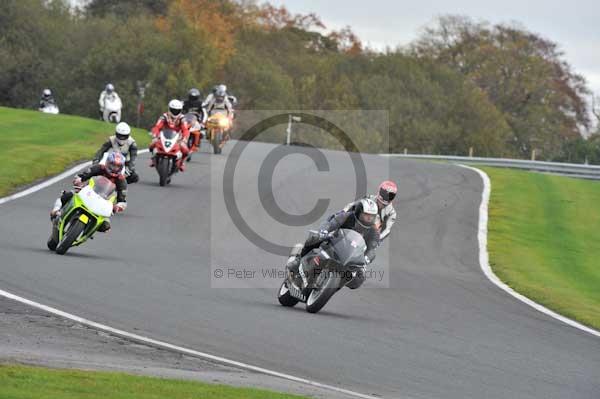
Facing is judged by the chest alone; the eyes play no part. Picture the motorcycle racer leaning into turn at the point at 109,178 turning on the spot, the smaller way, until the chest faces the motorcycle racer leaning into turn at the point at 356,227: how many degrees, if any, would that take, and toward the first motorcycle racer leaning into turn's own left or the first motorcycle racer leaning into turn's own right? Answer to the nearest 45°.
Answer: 0° — they already face them

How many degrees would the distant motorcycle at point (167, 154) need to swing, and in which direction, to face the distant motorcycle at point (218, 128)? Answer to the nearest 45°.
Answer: approximately 180°

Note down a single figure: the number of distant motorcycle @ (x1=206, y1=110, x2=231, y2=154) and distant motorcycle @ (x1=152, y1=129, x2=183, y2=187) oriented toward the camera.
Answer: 2

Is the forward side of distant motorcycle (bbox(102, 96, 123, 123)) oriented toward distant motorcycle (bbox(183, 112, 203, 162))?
yes

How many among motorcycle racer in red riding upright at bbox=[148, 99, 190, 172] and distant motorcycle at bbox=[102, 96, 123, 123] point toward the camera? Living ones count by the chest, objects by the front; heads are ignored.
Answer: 2
